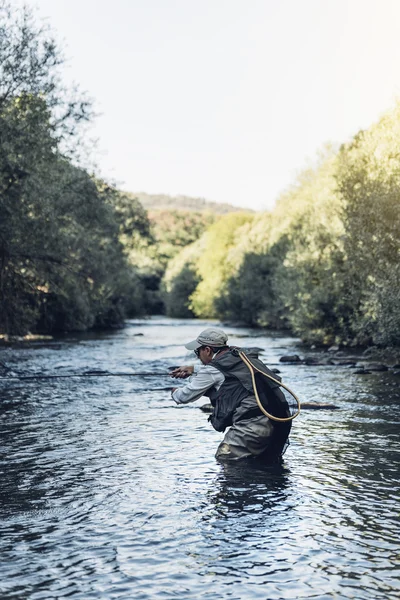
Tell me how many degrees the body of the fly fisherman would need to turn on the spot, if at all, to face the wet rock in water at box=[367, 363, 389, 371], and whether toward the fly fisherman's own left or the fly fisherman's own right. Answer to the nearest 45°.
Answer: approximately 90° to the fly fisherman's own right

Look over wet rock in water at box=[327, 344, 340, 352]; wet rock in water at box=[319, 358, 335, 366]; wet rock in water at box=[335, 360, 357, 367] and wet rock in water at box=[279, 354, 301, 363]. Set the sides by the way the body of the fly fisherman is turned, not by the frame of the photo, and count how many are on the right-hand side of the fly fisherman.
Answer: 4

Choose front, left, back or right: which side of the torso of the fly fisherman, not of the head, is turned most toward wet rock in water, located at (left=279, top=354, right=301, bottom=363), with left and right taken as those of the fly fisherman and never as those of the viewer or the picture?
right

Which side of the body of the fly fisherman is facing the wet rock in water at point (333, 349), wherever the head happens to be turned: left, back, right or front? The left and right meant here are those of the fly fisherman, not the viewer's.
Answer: right

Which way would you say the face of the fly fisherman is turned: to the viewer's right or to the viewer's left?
to the viewer's left

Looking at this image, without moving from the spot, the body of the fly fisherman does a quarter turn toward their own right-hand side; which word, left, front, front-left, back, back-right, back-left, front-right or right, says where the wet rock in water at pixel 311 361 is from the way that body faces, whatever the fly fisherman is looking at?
front

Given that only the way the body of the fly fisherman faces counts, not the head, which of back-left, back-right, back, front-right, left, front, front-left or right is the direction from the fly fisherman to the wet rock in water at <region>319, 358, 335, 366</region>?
right

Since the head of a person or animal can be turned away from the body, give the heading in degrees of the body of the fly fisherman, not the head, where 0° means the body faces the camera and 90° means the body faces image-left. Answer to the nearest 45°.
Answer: approximately 90°

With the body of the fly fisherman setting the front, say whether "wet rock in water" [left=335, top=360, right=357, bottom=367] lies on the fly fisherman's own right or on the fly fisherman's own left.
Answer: on the fly fisherman's own right

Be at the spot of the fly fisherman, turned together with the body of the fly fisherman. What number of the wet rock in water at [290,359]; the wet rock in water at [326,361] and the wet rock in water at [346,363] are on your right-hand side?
3
